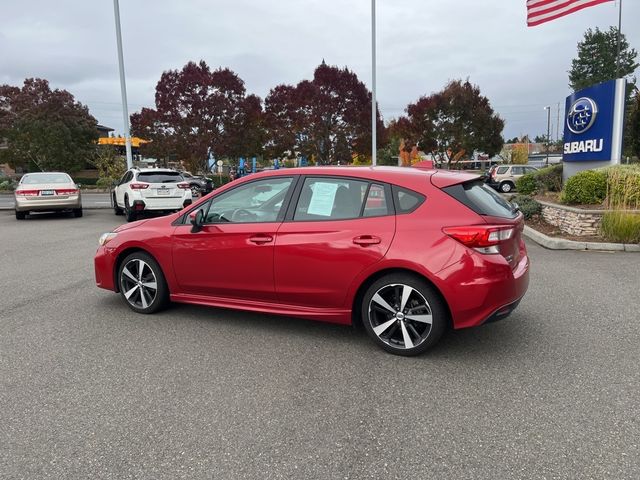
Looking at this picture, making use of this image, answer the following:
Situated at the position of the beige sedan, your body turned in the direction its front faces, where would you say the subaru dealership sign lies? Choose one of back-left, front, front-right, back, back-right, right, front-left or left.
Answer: back-right

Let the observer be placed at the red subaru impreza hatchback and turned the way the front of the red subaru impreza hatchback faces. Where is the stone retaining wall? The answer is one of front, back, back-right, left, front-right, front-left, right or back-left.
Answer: right

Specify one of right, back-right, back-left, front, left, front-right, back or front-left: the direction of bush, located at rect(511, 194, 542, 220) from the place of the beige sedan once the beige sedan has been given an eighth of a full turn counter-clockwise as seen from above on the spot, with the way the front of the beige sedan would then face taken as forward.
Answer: back

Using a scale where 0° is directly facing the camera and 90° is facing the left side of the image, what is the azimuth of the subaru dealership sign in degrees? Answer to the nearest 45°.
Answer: approximately 45°

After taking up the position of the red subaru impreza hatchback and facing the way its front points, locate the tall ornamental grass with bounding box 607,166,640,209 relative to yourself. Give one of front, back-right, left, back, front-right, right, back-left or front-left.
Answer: right

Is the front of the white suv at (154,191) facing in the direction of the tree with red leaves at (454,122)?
no

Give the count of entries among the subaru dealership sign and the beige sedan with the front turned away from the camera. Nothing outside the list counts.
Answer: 1

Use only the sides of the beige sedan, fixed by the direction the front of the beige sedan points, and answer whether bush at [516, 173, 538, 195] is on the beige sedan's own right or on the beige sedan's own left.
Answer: on the beige sedan's own right

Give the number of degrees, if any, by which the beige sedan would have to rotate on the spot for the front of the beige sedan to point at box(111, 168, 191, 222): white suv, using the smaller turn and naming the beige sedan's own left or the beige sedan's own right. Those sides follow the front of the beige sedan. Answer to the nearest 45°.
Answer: approximately 135° to the beige sedan's own right

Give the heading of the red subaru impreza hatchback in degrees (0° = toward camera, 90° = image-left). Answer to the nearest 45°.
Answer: approximately 135°

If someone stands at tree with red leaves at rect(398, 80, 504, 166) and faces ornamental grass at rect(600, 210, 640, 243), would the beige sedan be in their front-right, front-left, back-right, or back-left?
front-right

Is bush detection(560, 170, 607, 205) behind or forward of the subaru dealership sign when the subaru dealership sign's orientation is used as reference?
forward

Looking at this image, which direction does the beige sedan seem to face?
away from the camera

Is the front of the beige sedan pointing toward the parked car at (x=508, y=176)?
no

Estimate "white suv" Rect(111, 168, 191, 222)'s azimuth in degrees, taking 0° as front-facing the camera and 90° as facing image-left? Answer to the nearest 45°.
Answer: approximately 135°

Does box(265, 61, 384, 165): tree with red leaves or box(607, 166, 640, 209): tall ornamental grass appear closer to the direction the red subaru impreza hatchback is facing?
the tree with red leaves

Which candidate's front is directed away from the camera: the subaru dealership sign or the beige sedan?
the beige sedan

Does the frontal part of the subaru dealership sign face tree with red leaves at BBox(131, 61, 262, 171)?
no
